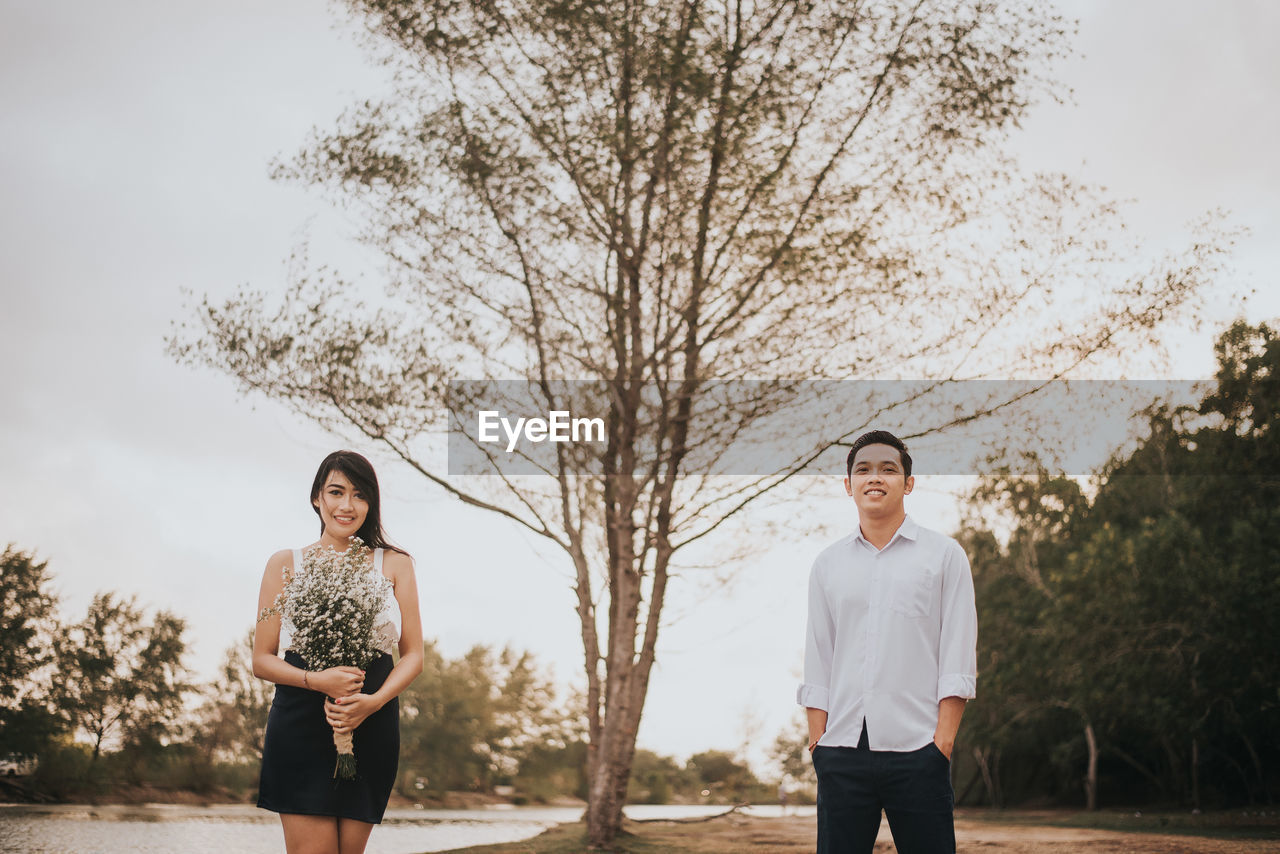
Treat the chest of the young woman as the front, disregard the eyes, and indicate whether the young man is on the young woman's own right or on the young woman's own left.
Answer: on the young woman's own left

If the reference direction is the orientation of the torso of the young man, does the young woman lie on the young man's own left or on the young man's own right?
on the young man's own right

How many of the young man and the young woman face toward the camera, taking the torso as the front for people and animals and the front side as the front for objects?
2

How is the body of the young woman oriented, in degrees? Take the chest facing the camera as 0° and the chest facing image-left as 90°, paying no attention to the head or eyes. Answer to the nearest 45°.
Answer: approximately 0°
